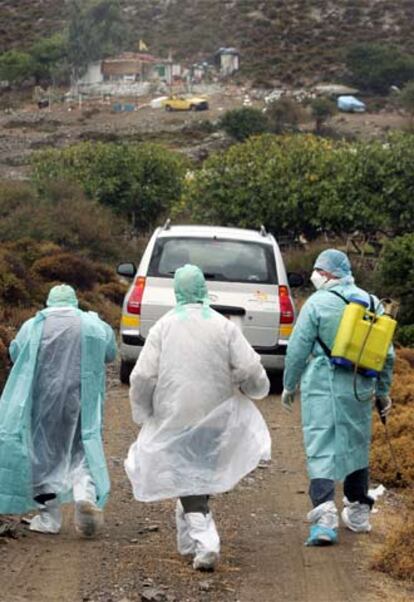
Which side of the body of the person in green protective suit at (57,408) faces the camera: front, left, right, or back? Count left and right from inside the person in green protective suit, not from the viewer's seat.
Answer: back

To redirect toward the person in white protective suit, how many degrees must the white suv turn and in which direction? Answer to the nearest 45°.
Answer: approximately 180°

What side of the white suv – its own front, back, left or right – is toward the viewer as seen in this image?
back

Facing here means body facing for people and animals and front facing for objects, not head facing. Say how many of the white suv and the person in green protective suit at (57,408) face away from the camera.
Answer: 2

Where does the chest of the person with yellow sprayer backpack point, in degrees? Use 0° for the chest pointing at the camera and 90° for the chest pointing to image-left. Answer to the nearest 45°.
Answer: approximately 135°

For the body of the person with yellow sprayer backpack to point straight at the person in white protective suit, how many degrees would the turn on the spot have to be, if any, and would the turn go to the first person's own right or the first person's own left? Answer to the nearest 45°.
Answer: approximately 90° to the first person's own left

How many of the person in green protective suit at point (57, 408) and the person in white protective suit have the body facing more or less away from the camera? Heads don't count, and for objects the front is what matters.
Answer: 2

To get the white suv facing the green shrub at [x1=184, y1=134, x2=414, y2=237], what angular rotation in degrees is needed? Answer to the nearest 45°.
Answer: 0° — it already faces it

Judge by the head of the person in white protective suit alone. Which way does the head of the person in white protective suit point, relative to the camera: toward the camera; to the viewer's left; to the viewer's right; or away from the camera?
away from the camera

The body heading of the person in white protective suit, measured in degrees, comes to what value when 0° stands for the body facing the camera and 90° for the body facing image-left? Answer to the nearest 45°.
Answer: approximately 180°
